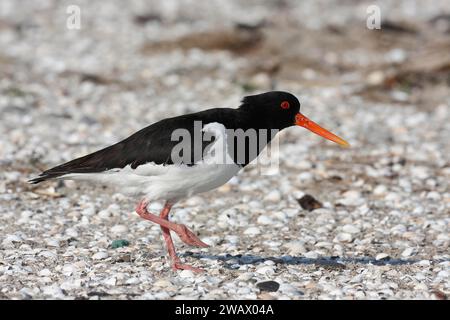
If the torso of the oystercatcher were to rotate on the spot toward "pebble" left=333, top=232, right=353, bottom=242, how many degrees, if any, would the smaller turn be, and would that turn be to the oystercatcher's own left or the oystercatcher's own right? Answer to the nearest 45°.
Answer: approximately 45° to the oystercatcher's own left

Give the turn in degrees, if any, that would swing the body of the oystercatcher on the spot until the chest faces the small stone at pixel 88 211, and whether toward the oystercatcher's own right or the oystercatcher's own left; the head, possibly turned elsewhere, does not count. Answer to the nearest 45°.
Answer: approximately 135° to the oystercatcher's own left

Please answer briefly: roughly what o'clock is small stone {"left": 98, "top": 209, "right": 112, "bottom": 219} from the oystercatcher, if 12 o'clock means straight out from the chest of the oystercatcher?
The small stone is roughly at 8 o'clock from the oystercatcher.

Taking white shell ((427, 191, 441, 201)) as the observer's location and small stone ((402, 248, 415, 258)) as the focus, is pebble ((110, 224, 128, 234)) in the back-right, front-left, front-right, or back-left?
front-right

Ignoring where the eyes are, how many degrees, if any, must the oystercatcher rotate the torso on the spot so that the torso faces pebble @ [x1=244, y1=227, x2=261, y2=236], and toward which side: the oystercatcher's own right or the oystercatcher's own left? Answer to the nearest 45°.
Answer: approximately 45° to the oystercatcher's own left

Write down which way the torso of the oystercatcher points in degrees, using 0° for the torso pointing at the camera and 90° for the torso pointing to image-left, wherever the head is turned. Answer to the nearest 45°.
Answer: approximately 270°

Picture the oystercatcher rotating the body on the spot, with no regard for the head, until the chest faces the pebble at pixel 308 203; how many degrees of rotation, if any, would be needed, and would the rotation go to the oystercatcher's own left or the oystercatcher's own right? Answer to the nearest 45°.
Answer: approximately 45° to the oystercatcher's own left

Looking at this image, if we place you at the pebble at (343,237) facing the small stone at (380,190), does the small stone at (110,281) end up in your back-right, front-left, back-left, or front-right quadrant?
back-left

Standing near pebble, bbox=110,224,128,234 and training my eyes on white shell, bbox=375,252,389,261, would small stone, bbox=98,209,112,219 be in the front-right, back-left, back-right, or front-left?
back-left

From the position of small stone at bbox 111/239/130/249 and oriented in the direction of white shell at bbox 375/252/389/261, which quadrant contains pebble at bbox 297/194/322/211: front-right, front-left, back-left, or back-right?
front-left

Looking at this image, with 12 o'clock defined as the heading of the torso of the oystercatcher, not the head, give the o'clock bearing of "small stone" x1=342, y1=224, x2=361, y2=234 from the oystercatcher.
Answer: The small stone is roughly at 11 o'clock from the oystercatcher.

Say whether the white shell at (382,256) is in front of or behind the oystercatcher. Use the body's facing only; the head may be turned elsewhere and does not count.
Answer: in front

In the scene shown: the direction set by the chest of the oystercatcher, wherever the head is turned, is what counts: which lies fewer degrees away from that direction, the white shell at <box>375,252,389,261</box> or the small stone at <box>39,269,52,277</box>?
the white shell

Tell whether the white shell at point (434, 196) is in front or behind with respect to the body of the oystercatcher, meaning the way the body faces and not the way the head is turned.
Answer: in front
